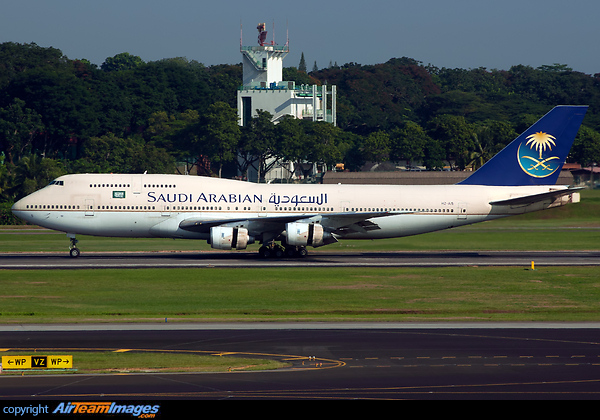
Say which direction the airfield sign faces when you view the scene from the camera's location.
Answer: facing the viewer
